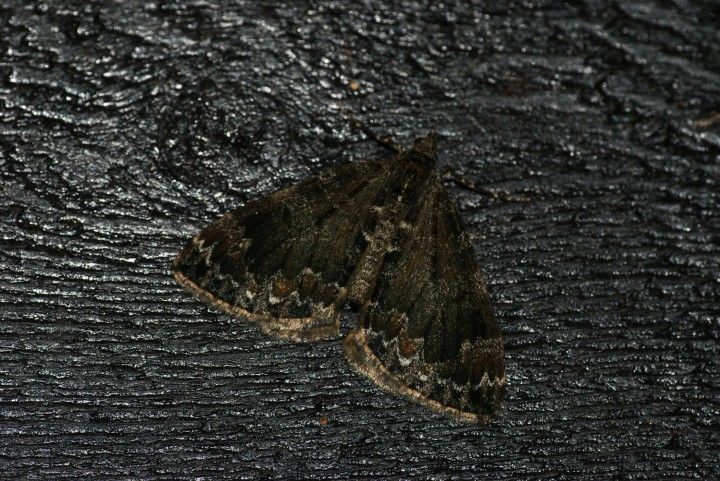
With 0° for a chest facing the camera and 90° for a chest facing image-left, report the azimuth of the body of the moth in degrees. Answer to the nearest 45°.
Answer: approximately 225°
